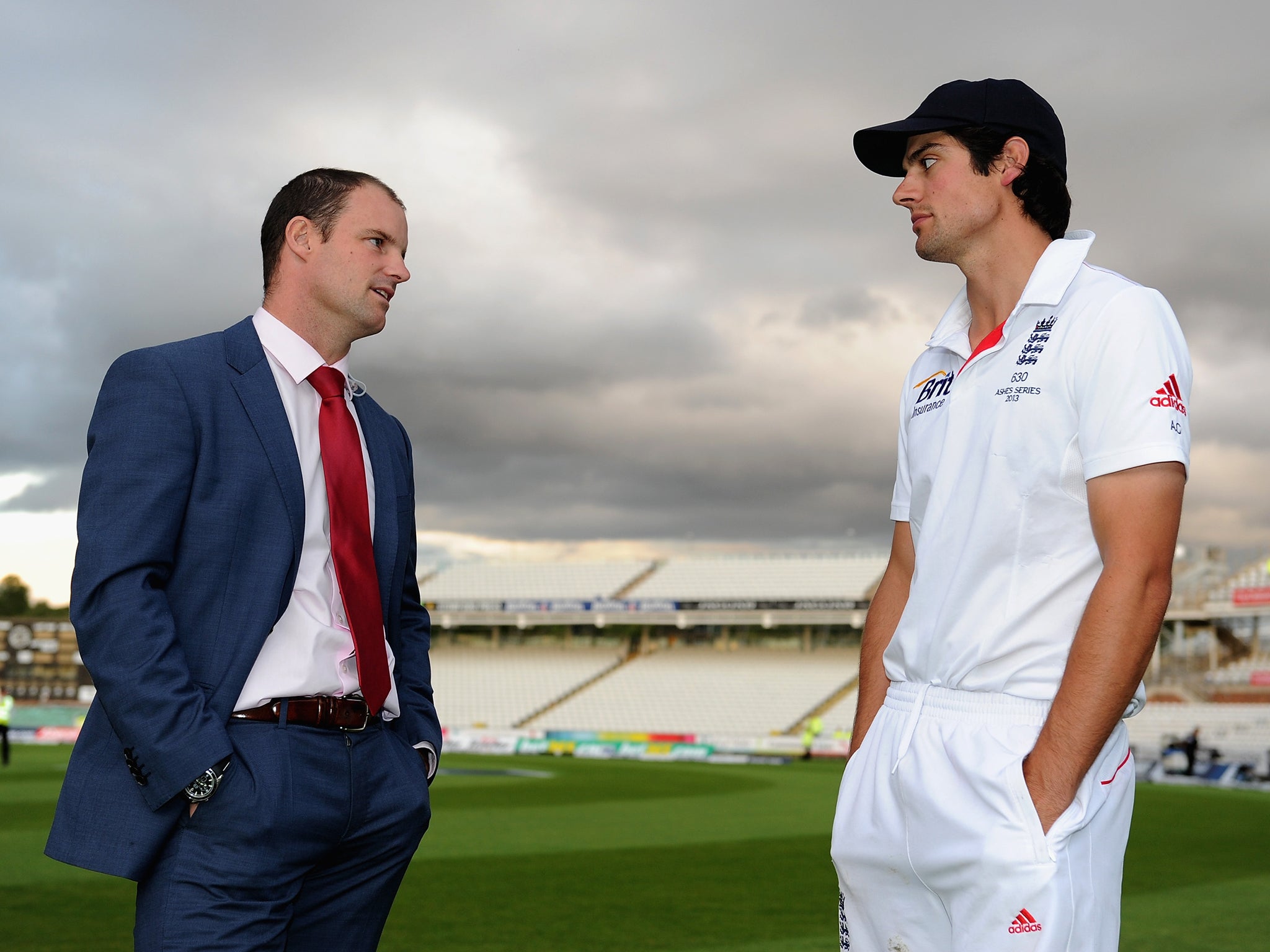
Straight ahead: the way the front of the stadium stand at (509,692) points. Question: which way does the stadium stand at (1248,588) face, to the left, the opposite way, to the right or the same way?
to the right

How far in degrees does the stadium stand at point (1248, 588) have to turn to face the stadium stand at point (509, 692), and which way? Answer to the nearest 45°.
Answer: approximately 45° to its right

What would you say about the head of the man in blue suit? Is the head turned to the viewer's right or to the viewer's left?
to the viewer's right

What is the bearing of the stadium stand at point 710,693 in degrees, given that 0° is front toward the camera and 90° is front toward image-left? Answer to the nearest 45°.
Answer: approximately 0°

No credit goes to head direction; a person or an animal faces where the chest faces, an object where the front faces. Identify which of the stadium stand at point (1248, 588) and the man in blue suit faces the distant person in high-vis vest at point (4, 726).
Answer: the stadium stand

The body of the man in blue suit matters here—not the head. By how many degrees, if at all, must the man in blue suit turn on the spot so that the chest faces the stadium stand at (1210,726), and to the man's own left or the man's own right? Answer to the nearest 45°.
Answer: approximately 90° to the man's own left
